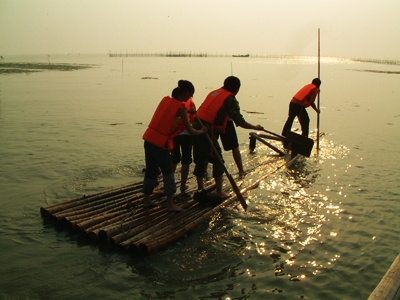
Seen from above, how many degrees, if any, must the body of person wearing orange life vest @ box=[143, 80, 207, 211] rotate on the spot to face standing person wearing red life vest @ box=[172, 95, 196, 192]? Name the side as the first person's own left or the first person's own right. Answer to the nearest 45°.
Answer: approximately 45° to the first person's own left

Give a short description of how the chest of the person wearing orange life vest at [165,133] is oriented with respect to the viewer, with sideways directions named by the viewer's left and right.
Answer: facing away from the viewer and to the right of the viewer

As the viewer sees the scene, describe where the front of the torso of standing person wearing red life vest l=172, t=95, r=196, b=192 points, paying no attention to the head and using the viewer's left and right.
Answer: facing away from the viewer and to the right of the viewer

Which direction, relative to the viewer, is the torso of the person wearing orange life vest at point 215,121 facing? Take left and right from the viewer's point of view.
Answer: facing away from the viewer and to the right of the viewer

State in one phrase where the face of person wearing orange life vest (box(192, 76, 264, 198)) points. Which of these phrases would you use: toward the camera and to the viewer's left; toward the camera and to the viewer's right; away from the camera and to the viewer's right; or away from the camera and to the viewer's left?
away from the camera and to the viewer's right
